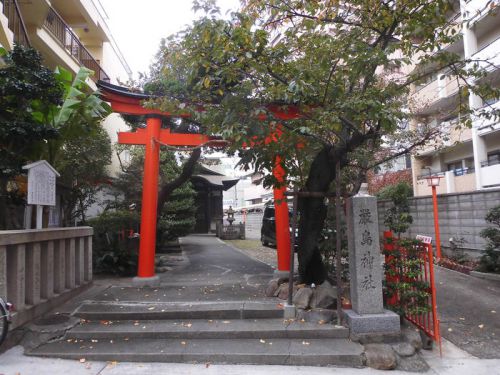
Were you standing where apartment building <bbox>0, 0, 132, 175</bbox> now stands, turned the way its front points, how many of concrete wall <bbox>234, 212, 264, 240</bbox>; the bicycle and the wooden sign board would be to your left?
1

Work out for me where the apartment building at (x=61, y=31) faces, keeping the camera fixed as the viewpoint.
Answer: facing the viewer and to the right of the viewer

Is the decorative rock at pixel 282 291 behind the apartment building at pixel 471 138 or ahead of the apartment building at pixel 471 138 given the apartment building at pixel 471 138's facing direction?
ahead

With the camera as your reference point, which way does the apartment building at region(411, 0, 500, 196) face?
facing the viewer and to the left of the viewer

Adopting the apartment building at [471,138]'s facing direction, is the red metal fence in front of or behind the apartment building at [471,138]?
in front

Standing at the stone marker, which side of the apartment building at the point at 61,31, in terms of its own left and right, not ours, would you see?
front

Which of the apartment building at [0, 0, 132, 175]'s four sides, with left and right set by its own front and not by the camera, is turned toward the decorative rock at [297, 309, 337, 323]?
front

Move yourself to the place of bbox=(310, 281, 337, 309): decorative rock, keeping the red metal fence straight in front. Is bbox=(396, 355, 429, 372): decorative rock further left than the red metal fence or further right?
right

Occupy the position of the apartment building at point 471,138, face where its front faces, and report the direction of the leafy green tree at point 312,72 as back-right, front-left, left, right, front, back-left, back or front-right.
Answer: front-left

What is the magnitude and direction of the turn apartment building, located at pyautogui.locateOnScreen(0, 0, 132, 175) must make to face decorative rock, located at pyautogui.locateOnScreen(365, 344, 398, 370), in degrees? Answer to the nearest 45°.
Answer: approximately 45° to its right

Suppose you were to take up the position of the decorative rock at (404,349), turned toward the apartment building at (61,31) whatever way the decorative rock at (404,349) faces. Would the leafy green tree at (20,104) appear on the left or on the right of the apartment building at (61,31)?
left

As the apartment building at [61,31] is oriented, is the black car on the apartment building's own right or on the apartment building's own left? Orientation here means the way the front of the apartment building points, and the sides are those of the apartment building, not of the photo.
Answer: on the apartment building's own left

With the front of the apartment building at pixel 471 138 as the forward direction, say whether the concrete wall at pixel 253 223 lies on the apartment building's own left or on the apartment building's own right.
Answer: on the apartment building's own right

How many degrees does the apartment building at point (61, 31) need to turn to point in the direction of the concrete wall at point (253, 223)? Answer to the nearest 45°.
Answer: approximately 90° to its left

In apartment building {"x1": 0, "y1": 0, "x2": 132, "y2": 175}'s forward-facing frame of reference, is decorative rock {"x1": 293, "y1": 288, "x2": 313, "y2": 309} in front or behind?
in front
